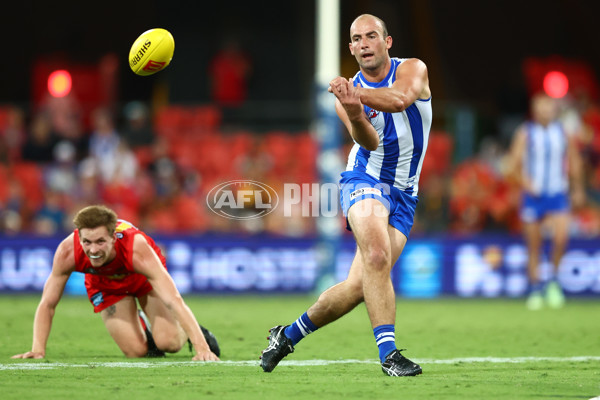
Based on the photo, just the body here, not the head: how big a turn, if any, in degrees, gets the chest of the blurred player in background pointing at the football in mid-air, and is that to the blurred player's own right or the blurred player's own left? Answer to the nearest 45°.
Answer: approximately 45° to the blurred player's own right

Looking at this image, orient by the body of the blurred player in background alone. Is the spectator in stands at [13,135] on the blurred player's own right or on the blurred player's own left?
on the blurred player's own right

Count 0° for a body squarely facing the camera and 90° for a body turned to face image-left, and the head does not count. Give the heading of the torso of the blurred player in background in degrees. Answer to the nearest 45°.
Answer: approximately 0°

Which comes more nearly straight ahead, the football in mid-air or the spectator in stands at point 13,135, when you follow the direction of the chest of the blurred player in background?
the football in mid-air
